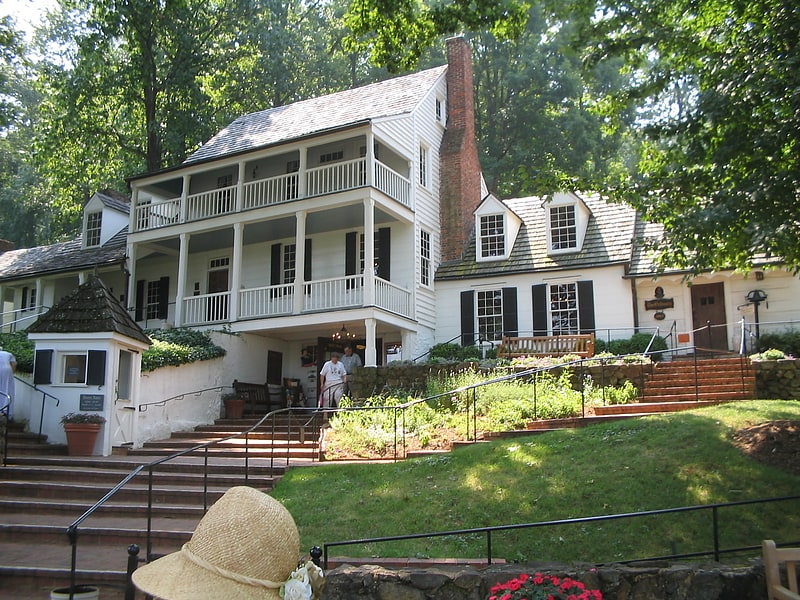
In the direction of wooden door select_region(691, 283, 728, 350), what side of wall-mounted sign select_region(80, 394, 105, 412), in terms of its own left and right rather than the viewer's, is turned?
left

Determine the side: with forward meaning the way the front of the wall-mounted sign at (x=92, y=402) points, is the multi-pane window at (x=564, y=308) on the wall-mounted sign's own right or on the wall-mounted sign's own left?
on the wall-mounted sign's own left

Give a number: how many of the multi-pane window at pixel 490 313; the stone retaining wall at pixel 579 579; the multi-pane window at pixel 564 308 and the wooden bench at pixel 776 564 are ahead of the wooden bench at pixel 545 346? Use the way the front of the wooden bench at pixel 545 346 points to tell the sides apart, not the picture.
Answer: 2

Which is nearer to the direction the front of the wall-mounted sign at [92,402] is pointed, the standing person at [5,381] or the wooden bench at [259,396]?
the standing person

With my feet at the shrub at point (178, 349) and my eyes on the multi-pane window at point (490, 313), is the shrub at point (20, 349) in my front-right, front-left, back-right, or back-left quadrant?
back-left

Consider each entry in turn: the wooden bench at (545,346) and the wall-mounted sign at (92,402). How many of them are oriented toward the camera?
2

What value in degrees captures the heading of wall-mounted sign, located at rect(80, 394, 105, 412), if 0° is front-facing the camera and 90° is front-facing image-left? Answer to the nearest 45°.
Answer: approximately 0°

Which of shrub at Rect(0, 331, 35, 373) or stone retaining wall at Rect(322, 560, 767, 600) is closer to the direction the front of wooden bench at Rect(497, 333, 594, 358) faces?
the stone retaining wall

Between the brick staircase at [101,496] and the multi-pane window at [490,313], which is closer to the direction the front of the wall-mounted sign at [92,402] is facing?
the brick staircase

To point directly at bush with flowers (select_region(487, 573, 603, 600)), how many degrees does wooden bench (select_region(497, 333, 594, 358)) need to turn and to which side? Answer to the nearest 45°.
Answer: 0° — it already faces it
